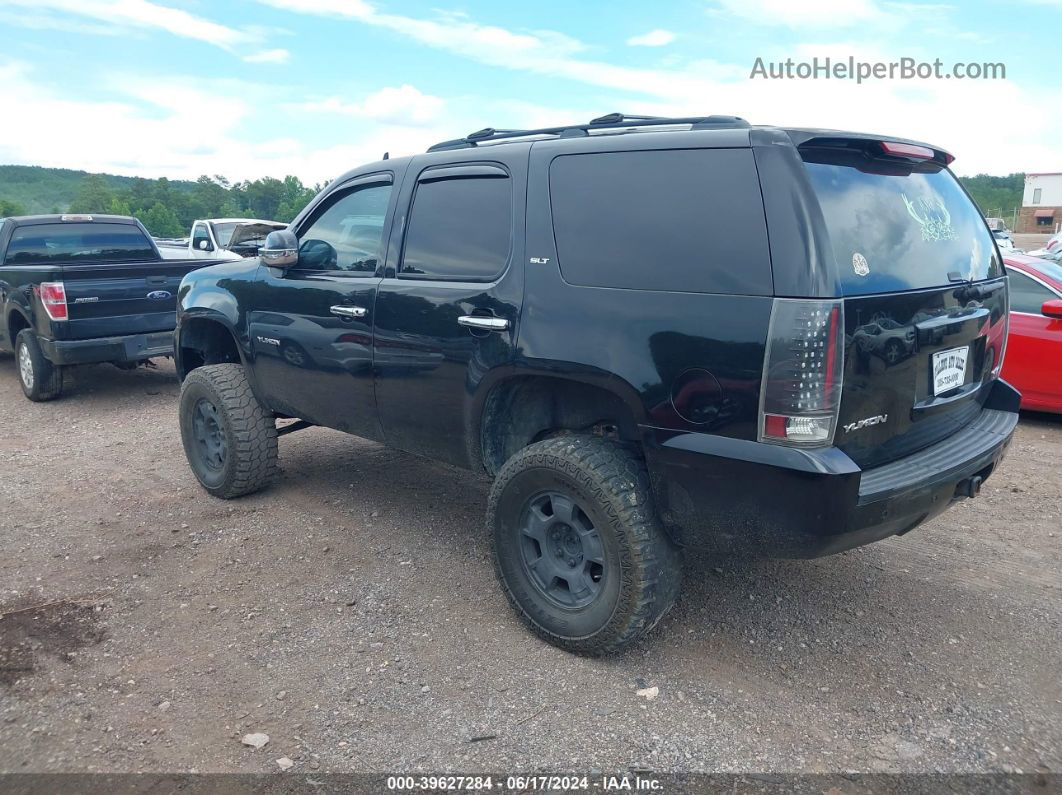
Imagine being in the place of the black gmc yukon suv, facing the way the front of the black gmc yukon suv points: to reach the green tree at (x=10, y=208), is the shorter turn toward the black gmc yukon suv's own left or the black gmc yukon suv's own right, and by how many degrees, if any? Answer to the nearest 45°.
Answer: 0° — it already faces it

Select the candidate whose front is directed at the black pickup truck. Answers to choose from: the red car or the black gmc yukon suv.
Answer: the black gmc yukon suv

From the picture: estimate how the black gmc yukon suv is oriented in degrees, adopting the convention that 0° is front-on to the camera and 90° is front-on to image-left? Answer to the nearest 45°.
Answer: approximately 135°

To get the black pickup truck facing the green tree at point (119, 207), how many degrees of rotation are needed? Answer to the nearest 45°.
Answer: approximately 45° to its right

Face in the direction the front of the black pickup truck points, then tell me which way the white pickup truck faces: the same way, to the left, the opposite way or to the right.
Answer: the opposite way

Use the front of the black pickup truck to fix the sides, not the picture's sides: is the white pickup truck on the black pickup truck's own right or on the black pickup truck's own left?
on the black pickup truck's own right

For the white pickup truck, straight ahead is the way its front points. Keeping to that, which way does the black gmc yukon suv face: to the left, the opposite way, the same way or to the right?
the opposite way

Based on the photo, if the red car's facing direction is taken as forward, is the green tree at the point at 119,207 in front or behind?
behind

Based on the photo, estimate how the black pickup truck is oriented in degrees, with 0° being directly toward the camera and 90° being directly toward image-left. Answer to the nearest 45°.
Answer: approximately 135°
